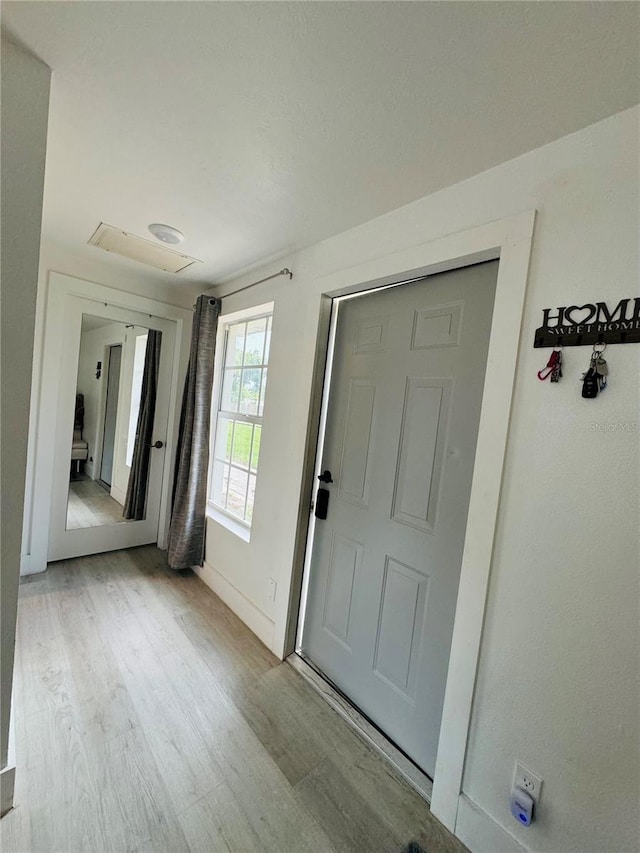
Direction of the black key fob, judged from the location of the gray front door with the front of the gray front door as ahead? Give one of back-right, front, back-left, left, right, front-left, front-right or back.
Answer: left

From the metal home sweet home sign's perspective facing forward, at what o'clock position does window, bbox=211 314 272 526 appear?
The window is roughly at 2 o'clock from the metal home sweet home sign.

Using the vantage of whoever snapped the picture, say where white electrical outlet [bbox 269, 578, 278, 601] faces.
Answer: facing the viewer and to the left of the viewer

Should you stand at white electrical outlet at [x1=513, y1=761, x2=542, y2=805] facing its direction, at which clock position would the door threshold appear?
The door threshold is roughly at 2 o'clock from the white electrical outlet.

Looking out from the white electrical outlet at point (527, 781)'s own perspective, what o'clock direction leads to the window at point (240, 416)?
The window is roughly at 2 o'clock from the white electrical outlet.

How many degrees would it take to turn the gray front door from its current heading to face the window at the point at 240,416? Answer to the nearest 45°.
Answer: approximately 90° to its right

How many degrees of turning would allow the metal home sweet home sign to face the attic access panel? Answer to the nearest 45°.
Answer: approximately 45° to its right
